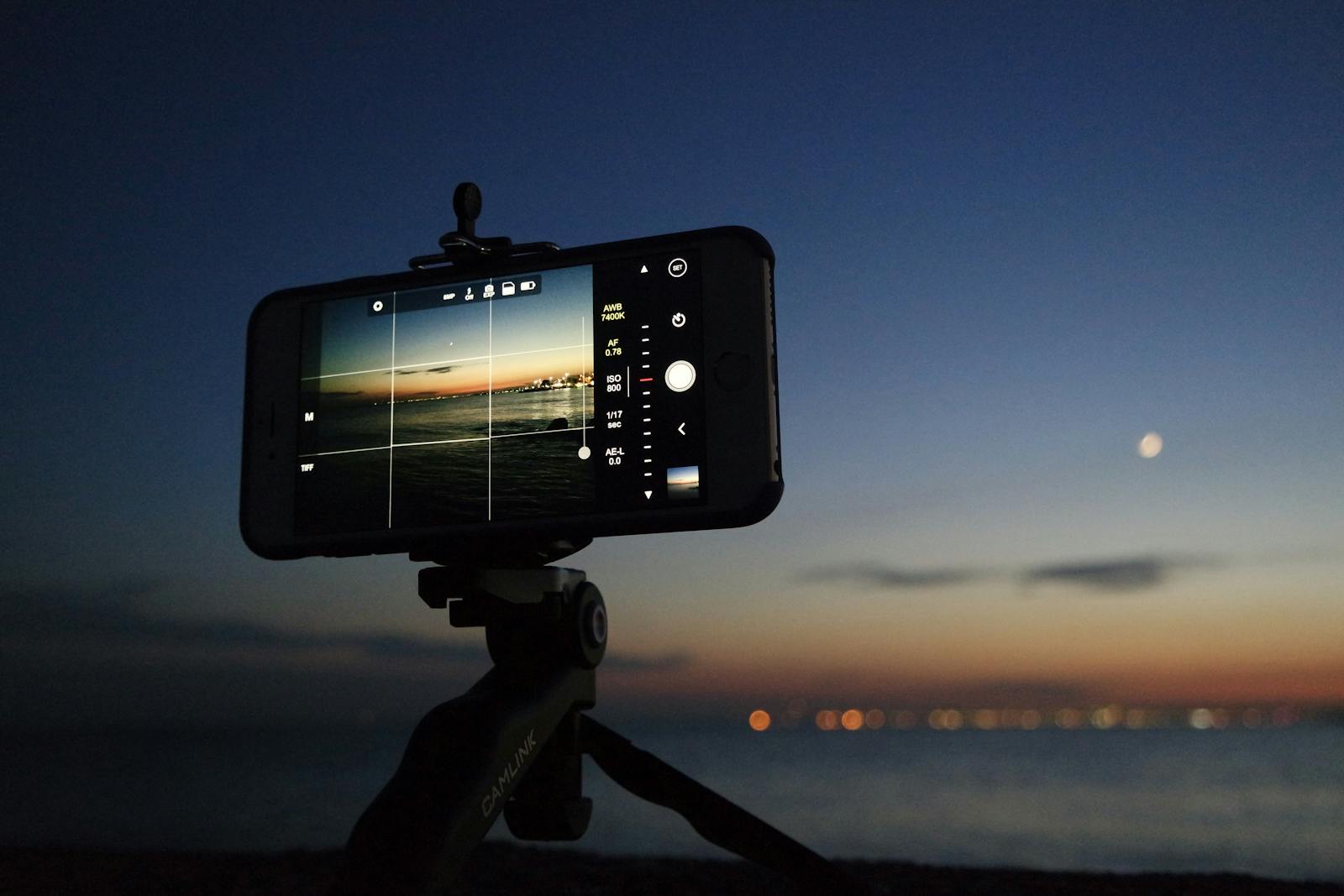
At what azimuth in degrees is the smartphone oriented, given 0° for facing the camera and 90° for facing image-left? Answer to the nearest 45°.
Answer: approximately 45°
